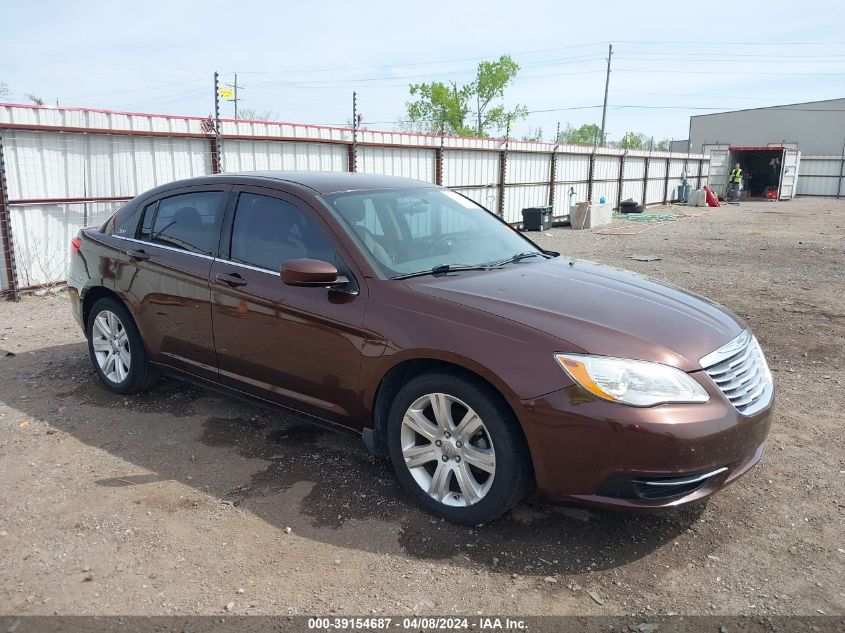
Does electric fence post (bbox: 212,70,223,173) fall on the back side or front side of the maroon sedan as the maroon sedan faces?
on the back side

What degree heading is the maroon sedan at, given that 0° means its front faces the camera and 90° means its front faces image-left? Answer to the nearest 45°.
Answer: approximately 315°

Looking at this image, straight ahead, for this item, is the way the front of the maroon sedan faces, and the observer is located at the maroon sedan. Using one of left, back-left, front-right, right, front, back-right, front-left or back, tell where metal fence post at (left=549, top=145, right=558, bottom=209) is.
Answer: back-left

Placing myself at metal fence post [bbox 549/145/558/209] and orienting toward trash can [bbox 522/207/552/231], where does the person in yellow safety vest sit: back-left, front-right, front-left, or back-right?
back-left

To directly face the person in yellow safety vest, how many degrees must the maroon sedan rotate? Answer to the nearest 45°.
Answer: approximately 90° to its left

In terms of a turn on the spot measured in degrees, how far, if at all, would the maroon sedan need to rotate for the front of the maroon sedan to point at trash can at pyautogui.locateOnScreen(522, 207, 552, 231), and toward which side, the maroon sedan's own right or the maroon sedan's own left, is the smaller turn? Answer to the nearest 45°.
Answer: approximately 135° to the maroon sedan's own left

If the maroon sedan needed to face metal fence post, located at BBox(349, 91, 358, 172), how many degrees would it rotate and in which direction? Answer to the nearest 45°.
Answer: approximately 135° to its left
